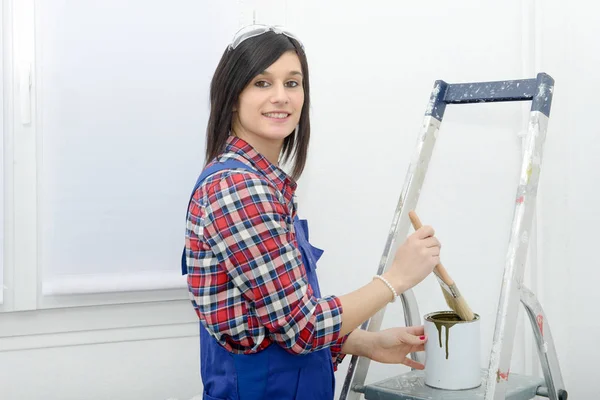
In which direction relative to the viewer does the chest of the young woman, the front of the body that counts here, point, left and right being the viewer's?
facing to the right of the viewer

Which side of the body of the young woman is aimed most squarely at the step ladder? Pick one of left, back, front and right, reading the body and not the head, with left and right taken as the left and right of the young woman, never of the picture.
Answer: front

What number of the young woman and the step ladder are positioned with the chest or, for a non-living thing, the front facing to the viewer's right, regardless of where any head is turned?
1

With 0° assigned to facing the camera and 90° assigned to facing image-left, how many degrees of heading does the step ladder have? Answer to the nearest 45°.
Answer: approximately 45°
